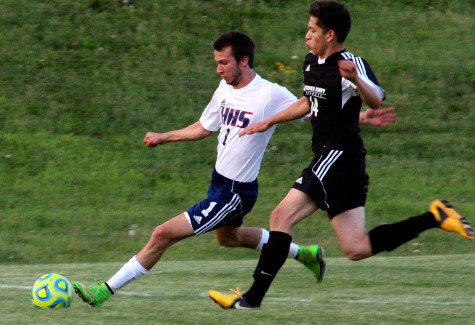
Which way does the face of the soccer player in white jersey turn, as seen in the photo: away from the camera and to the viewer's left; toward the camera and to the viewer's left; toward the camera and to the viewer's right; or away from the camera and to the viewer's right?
toward the camera and to the viewer's left

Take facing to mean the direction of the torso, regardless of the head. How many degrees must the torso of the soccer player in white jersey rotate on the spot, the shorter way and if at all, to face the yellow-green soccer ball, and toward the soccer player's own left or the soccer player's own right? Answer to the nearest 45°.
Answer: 0° — they already face it

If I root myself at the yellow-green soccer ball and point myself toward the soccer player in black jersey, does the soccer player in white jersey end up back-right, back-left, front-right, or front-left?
front-left

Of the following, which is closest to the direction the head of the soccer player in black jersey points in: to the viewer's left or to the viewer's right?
to the viewer's left

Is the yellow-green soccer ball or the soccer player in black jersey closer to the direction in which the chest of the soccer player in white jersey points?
the yellow-green soccer ball

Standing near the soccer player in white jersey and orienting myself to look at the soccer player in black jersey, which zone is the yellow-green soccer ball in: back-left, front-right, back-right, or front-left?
back-right

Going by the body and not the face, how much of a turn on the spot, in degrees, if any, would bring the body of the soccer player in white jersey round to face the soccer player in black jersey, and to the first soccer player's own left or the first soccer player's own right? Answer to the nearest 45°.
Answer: approximately 90° to the first soccer player's own left

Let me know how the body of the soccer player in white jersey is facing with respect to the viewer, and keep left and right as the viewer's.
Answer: facing the viewer and to the left of the viewer
